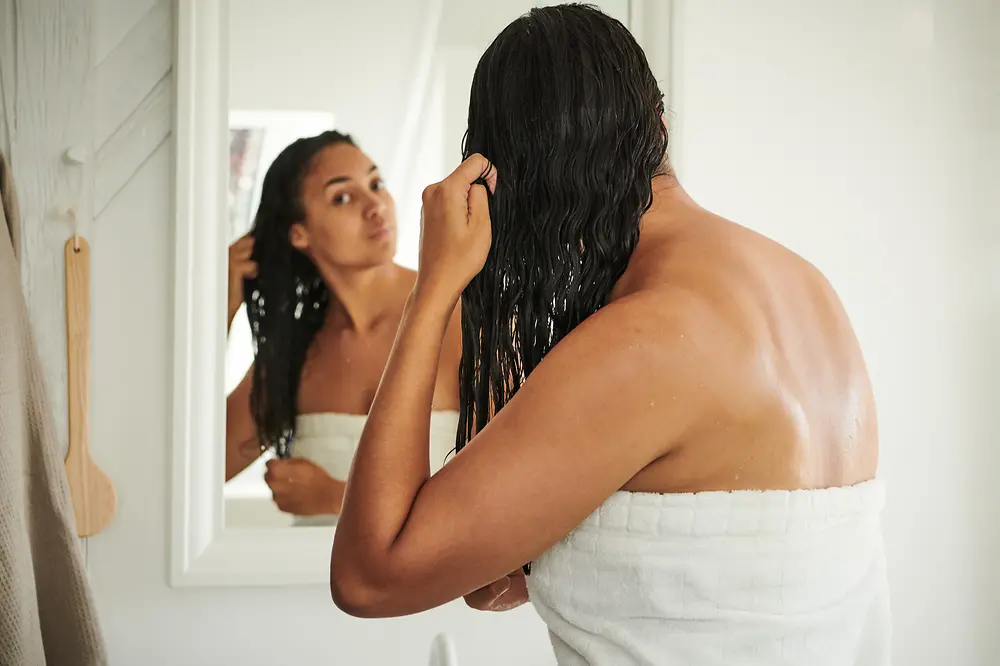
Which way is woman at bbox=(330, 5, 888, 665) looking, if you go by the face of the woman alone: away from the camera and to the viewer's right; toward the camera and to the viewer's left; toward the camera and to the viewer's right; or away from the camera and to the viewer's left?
away from the camera and to the viewer's left

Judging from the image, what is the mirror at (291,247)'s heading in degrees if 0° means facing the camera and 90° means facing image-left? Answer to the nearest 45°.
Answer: approximately 0°

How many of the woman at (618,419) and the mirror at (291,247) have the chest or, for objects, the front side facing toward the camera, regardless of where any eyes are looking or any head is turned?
1

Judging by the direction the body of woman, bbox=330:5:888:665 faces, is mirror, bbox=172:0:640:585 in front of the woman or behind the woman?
in front

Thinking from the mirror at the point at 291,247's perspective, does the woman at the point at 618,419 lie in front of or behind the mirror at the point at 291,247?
in front

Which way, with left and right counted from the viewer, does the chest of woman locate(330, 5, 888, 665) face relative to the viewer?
facing away from the viewer and to the left of the viewer
